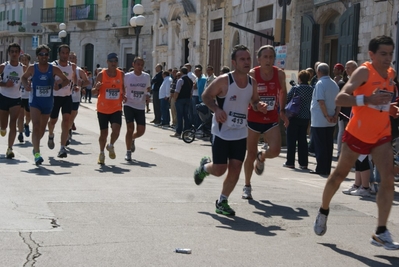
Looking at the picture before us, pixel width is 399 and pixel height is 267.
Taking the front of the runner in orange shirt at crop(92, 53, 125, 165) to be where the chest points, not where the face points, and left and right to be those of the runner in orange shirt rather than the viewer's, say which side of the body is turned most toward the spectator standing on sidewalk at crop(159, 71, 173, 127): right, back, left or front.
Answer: back

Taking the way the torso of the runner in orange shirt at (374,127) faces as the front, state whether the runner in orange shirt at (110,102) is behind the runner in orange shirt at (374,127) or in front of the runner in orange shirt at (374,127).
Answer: behind

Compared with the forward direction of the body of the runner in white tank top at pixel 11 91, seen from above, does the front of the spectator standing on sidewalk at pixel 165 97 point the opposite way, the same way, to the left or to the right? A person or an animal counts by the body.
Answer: to the right

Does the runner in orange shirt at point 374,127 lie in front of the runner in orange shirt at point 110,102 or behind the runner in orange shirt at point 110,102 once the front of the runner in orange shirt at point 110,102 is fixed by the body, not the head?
in front

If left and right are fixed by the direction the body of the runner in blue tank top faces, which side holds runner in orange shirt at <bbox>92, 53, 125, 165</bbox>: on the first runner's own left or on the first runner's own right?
on the first runner's own left

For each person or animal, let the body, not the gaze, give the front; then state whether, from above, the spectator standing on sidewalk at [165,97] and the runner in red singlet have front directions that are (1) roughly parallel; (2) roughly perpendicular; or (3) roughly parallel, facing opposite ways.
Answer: roughly perpendicular

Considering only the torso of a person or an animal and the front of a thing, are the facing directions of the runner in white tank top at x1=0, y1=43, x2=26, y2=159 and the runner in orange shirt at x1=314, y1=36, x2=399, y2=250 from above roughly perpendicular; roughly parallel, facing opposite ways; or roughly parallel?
roughly parallel

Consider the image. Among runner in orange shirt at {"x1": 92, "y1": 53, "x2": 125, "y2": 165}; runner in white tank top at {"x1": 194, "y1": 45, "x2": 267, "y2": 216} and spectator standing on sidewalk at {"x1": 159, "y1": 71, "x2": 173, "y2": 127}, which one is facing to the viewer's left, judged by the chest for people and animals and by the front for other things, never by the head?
the spectator standing on sidewalk

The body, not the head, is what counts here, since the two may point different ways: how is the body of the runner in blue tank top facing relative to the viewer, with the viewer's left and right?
facing the viewer

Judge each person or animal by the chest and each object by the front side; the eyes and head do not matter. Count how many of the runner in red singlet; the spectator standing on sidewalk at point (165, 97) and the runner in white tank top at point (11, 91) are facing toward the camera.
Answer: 2

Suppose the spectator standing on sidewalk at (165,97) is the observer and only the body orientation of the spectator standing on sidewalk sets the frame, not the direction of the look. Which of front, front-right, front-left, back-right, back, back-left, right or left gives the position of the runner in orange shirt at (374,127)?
left

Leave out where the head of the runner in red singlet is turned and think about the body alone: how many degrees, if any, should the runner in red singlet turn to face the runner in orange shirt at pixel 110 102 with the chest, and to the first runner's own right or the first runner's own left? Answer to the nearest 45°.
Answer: approximately 135° to the first runner's own right

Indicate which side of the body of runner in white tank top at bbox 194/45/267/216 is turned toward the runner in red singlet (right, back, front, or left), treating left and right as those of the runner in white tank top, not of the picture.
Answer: left
